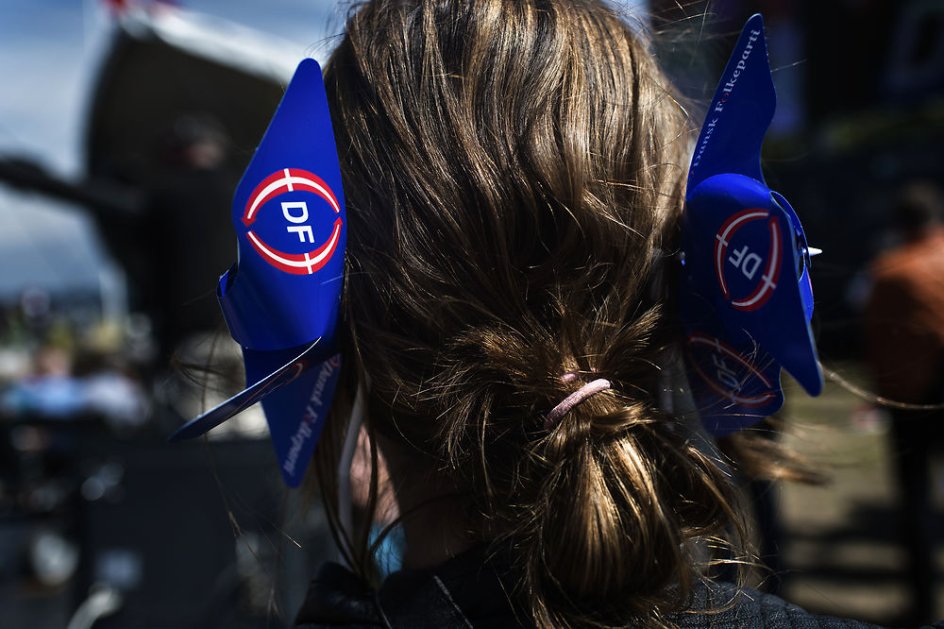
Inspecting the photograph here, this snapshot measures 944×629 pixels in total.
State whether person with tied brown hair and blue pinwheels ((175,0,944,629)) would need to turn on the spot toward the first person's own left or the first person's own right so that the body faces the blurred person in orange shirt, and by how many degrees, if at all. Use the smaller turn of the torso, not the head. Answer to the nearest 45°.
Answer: approximately 45° to the first person's own right

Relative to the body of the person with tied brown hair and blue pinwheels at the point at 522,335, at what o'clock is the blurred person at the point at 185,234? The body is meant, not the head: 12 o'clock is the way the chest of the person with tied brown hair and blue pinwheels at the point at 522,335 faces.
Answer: the blurred person at the point at 185,234 is roughly at 11 o'clock from the person with tied brown hair and blue pinwheels at the point at 522,335.

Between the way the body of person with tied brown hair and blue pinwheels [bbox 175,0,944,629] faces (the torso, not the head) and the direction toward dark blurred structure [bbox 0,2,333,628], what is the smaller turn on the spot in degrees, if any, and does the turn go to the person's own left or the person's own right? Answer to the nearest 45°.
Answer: approximately 45° to the person's own left

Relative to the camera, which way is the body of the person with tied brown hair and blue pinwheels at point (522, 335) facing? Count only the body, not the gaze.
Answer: away from the camera

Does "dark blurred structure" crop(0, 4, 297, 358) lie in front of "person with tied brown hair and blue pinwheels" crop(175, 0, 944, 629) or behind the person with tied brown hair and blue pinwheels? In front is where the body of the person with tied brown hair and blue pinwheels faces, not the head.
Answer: in front

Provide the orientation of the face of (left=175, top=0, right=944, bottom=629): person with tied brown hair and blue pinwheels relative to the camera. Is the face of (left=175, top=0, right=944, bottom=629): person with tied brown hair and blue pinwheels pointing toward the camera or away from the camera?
away from the camera
